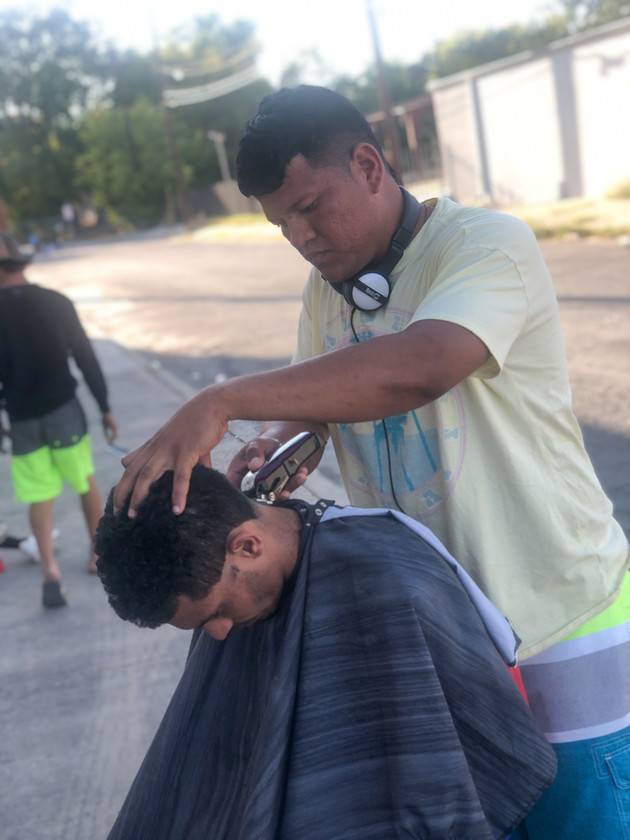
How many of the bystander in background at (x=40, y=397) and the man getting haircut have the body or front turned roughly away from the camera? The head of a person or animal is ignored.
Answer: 1

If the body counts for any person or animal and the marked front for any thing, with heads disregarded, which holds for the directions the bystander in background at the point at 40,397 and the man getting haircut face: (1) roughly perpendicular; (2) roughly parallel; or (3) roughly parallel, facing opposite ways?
roughly perpendicular

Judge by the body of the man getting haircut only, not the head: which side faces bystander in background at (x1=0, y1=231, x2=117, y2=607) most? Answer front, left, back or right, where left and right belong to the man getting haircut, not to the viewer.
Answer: right

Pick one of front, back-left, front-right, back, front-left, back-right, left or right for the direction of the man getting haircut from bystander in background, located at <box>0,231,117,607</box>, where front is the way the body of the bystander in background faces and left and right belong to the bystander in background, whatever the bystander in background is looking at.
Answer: back

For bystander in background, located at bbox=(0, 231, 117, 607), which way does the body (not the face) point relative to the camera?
away from the camera

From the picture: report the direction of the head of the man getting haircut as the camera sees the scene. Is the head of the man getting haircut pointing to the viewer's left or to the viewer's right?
to the viewer's left

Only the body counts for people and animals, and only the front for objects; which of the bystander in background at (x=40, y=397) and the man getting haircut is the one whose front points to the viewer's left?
the man getting haircut

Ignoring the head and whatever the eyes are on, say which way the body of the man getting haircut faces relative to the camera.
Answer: to the viewer's left
